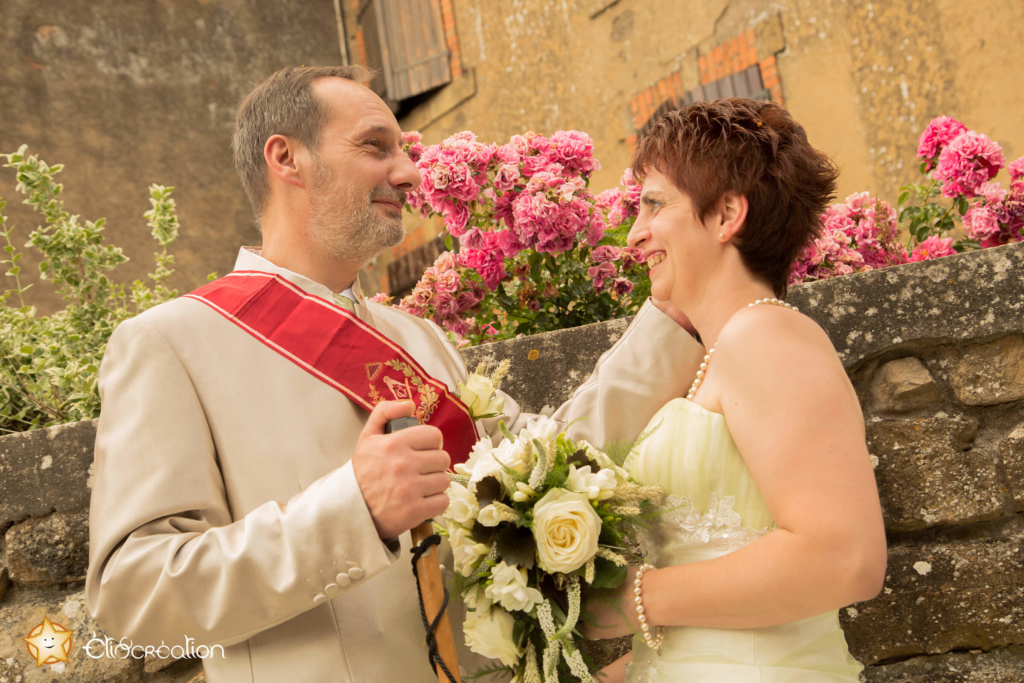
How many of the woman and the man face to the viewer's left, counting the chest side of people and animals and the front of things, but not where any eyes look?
1

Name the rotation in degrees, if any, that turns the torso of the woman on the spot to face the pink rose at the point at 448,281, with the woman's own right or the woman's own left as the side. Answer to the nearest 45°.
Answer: approximately 45° to the woman's own right

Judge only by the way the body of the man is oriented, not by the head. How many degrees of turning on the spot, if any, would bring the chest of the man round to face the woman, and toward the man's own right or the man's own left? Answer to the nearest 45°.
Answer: approximately 45° to the man's own left

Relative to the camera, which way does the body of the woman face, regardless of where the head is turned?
to the viewer's left

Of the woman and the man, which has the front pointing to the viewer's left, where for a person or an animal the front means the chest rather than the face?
the woman

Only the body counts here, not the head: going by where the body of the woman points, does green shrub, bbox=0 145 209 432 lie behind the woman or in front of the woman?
in front

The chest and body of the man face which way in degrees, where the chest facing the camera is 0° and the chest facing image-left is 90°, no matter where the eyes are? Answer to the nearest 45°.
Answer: approximately 315°

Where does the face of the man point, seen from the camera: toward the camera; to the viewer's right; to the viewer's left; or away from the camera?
to the viewer's right

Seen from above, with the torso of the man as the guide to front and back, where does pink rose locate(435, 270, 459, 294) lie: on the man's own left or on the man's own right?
on the man's own left

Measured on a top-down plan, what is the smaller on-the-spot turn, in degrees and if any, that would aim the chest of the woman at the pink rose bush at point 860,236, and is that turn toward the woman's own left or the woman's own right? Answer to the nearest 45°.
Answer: approximately 90° to the woman's own right

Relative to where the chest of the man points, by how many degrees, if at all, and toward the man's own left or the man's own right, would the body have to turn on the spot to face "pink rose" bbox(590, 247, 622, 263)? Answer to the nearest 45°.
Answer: approximately 90° to the man's own left

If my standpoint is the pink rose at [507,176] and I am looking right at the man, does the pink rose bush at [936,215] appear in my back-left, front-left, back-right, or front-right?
back-left

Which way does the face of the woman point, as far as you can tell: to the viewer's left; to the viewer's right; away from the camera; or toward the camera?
to the viewer's left

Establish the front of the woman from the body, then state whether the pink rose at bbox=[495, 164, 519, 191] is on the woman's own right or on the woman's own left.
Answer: on the woman's own right
